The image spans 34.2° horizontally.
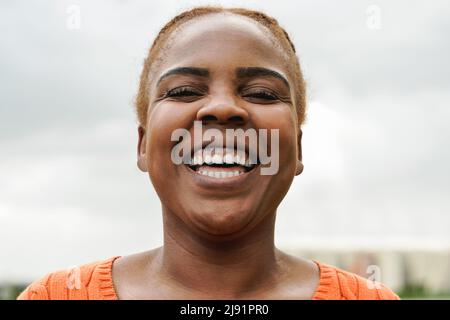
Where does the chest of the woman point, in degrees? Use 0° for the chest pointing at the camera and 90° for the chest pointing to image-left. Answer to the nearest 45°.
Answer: approximately 0°
